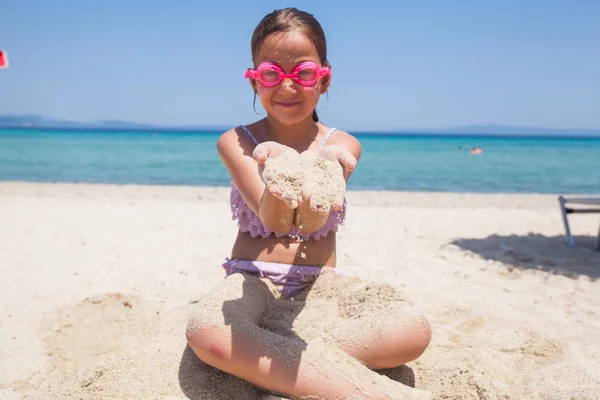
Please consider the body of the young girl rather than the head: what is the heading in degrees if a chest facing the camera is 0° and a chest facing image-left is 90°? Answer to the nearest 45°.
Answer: approximately 0°

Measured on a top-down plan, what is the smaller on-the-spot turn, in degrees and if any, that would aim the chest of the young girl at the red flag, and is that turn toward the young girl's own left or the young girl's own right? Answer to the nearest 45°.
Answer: approximately 135° to the young girl's own right

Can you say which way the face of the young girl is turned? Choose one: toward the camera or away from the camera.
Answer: toward the camera
